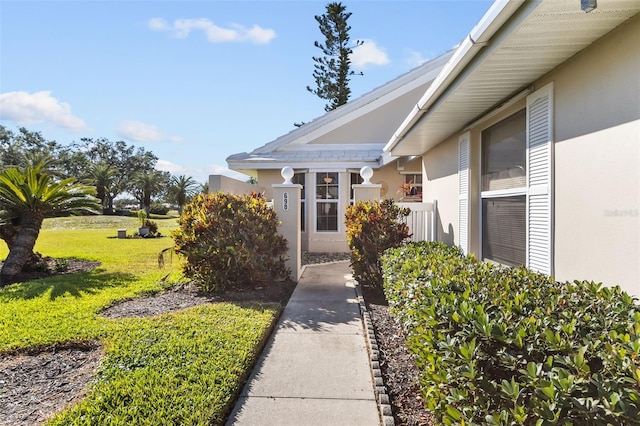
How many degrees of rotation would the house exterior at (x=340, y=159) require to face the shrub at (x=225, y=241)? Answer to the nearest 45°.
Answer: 0° — it already faces it

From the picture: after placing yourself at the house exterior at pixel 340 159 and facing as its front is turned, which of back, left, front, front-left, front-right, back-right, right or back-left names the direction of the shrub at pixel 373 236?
front

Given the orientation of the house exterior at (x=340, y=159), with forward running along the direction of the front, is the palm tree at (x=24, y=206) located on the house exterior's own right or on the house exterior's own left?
on the house exterior's own right

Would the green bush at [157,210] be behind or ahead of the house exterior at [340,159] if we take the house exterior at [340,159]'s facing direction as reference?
behind

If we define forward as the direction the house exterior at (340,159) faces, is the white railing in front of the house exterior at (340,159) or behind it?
in front

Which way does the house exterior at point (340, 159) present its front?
toward the camera

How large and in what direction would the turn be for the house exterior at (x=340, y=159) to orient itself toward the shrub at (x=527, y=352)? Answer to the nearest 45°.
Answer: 0° — it already faces it

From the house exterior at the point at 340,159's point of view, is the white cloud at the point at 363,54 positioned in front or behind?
behind

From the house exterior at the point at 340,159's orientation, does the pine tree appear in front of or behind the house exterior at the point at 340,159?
behind
